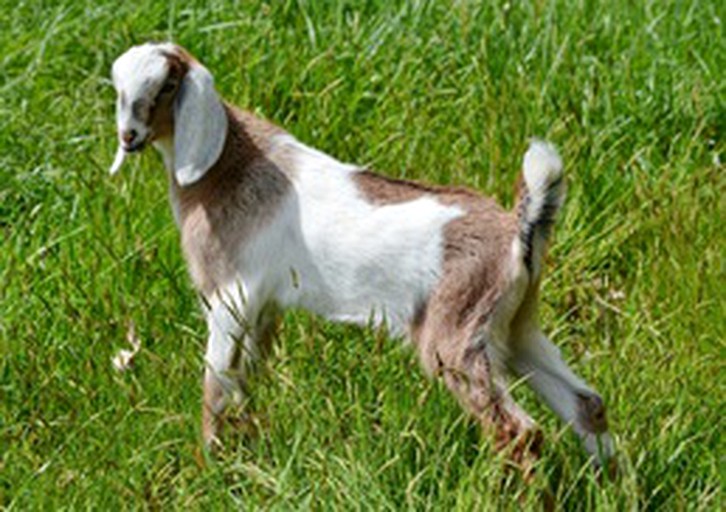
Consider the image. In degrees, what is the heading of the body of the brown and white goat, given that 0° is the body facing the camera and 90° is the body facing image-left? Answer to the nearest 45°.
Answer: approximately 90°
